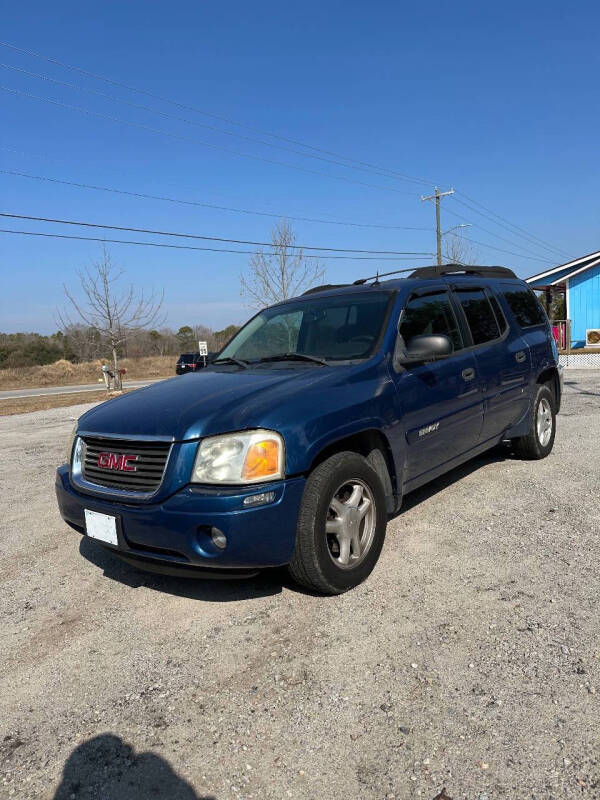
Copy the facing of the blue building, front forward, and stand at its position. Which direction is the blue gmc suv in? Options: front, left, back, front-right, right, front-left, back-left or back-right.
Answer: left

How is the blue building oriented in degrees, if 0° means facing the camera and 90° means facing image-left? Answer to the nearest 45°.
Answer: approximately 90°

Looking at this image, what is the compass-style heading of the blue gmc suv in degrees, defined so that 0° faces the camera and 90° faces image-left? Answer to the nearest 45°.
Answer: approximately 45°

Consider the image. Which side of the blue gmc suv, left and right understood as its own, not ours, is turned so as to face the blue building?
back

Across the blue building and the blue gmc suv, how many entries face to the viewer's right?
0
